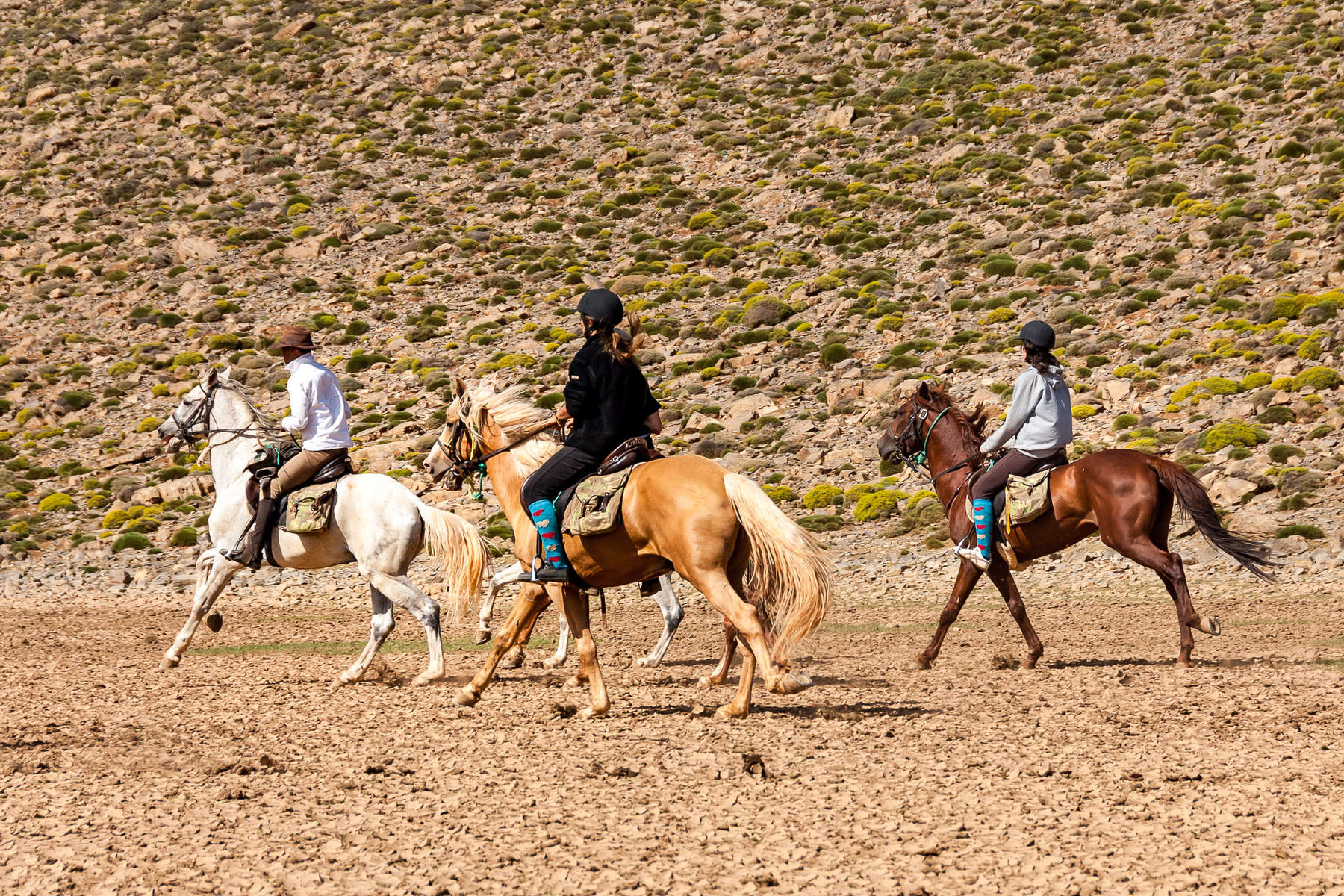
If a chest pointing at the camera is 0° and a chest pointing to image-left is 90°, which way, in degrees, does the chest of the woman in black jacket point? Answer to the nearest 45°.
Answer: approximately 135°

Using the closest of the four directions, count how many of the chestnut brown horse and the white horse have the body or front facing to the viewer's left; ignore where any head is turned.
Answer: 2

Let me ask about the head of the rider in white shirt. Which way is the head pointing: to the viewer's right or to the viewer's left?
to the viewer's left

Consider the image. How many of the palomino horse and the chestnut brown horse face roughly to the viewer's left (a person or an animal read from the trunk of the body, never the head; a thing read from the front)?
2

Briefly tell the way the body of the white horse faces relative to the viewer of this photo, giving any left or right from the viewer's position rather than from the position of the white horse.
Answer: facing to the left of the viewer

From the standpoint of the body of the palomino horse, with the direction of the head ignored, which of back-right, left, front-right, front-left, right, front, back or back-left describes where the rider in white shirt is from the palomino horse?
front-right

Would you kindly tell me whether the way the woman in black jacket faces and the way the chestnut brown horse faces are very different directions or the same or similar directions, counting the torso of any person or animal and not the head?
same or similar directions

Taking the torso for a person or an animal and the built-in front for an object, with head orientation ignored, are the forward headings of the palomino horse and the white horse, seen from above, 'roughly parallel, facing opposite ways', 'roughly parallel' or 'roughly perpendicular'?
roughly parallel

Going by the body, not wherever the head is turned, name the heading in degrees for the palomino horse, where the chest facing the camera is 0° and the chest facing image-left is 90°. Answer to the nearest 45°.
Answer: approximately 90°

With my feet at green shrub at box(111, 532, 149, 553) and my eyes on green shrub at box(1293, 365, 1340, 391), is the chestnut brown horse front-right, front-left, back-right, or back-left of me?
front-right

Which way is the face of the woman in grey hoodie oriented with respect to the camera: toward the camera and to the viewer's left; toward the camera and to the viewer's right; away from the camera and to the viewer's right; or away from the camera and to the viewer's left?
away from the camera and to the viewer's left

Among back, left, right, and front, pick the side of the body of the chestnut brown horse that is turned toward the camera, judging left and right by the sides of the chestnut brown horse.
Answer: left

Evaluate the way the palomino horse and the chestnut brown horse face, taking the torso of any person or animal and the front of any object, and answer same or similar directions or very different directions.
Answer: same or similar directions
